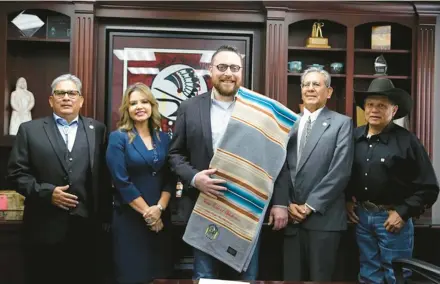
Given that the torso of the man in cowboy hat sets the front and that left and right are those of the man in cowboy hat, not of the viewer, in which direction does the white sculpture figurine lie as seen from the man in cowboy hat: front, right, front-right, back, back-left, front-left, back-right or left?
front-right

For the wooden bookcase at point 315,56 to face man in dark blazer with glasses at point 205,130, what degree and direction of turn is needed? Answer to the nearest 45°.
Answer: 0° — it already faces them

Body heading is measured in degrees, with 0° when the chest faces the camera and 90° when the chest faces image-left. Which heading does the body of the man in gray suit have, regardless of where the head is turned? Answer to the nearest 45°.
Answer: approximately 45°

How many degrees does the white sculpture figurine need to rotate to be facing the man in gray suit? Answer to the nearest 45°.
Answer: approximately 45° to its left

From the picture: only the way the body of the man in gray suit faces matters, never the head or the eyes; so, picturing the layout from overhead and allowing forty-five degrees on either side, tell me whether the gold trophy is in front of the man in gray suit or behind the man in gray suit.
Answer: behind
